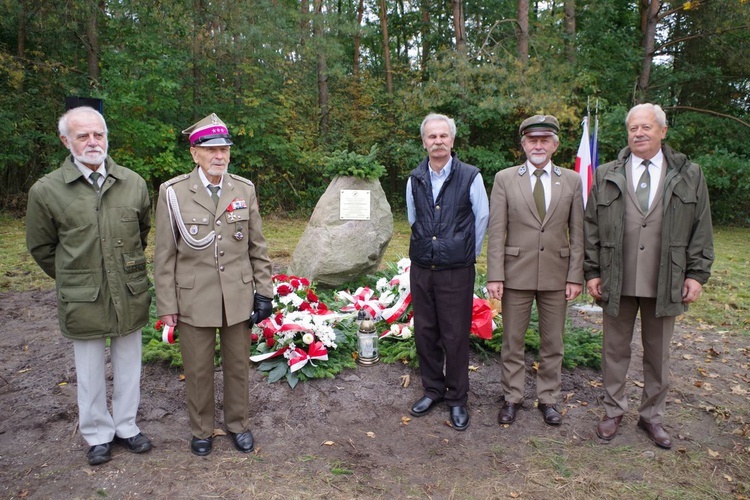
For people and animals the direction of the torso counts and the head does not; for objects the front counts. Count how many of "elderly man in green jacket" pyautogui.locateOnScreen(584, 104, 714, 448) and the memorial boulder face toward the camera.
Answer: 2

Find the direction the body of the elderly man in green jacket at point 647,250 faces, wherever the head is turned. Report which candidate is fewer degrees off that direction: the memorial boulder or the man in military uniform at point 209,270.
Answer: the man in military uniform

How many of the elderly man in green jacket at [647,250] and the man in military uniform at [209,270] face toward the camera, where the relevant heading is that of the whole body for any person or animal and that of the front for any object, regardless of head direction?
2

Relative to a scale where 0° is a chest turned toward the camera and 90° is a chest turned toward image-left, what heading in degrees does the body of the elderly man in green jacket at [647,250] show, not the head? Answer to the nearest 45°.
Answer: approximately 0°

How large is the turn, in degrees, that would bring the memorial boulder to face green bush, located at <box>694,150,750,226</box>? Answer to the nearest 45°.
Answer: approximately 135° to its left

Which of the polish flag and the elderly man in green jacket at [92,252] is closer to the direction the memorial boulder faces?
the elderly man in green jacket
